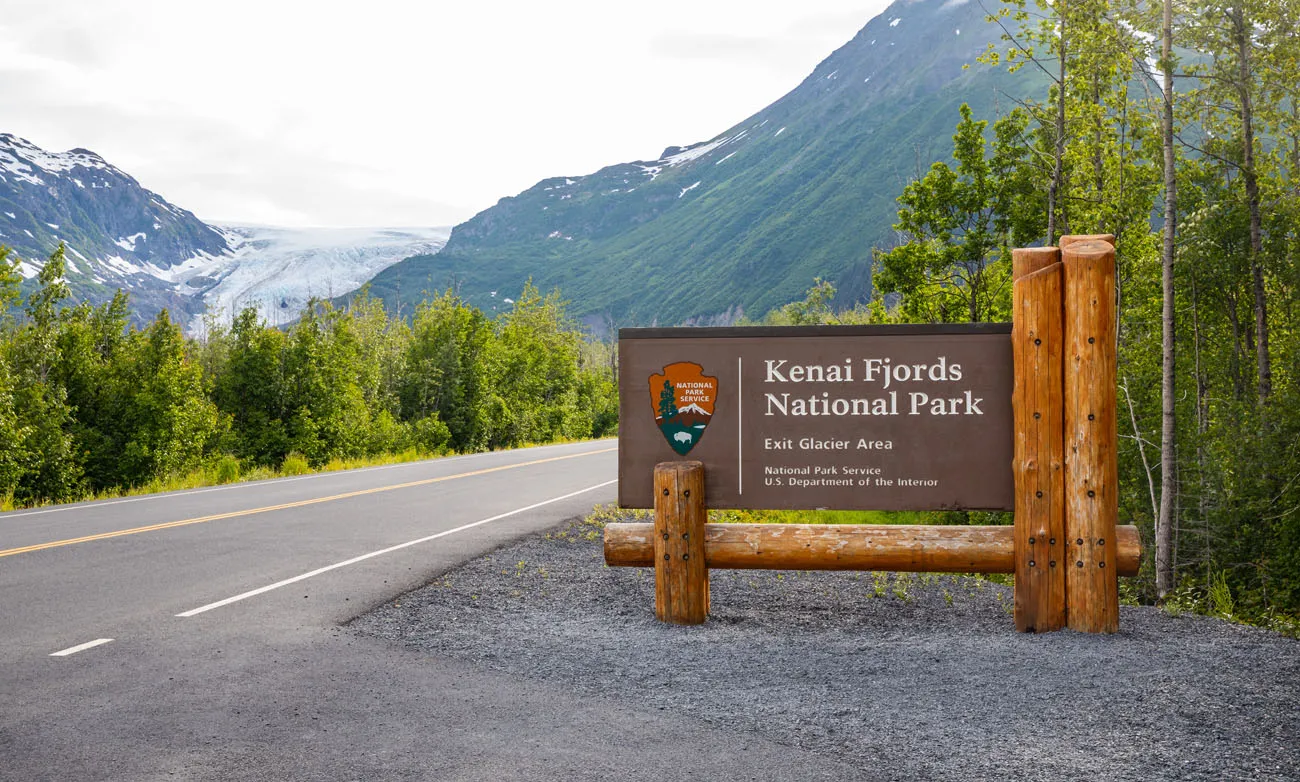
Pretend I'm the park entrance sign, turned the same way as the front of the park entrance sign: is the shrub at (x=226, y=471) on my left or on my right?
on my right

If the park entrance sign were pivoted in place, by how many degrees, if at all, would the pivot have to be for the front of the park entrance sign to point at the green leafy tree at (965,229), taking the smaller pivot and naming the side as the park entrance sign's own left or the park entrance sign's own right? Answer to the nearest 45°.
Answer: approximately 180°

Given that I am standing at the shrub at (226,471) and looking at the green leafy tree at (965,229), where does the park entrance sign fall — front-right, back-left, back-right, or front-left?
front-right

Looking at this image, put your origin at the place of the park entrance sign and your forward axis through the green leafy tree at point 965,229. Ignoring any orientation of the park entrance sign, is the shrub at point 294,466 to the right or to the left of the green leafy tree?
left

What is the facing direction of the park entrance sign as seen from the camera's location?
facing the viewer

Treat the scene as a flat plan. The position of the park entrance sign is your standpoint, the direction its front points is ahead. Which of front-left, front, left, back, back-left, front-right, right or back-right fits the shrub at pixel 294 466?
back-right
